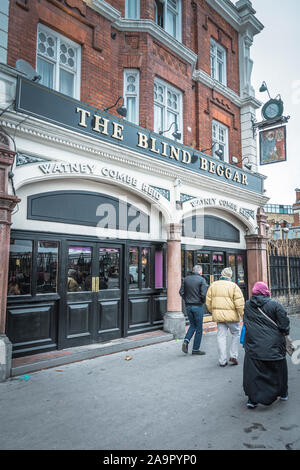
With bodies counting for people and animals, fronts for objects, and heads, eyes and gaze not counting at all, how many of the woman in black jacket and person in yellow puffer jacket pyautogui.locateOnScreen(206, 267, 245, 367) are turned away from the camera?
2

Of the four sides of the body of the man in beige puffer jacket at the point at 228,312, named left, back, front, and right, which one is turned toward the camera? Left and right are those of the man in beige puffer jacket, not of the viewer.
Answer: back

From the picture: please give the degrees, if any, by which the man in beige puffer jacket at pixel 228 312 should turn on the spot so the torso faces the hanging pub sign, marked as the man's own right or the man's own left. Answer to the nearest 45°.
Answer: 0° — they already face it

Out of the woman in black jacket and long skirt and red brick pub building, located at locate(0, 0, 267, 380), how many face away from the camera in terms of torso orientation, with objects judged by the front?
1

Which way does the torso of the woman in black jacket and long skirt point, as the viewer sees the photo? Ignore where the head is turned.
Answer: away from the camera
